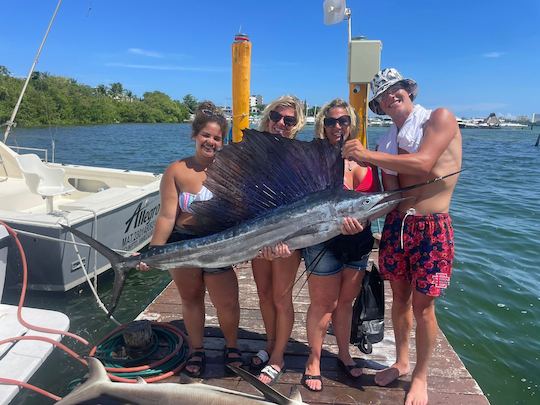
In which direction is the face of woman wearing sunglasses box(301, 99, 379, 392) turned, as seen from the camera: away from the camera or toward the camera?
toward the camera

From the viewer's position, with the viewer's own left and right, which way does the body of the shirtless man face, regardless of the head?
facing the viewer and to the left of the viewer

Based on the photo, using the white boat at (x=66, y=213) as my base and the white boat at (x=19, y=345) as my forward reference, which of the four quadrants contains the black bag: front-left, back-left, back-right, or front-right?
front-left

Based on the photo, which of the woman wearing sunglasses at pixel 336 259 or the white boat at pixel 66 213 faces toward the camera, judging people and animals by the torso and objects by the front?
the woman wearing sunglasses

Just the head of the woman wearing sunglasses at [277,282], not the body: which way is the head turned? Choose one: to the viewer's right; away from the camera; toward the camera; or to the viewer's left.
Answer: toward the camera

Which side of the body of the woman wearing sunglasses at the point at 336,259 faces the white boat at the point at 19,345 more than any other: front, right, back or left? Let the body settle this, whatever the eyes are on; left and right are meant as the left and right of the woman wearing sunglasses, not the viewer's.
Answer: right

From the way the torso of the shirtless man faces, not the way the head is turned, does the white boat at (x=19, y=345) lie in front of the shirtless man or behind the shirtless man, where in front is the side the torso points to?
in front

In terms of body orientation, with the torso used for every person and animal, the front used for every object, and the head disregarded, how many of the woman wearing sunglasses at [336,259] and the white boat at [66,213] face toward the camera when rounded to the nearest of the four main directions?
1

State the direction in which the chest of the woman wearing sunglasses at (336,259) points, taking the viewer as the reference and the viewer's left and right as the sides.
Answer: facing the viewer

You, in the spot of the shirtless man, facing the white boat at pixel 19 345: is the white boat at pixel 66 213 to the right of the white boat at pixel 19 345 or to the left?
right

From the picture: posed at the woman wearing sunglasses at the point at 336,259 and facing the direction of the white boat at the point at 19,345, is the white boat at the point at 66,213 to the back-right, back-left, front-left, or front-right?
front-right

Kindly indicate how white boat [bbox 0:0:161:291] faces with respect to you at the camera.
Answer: facing away from the viewer and to the left of the viewer

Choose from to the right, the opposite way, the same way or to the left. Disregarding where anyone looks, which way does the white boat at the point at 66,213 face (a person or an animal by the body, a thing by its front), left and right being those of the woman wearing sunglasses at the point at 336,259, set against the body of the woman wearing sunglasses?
to the right

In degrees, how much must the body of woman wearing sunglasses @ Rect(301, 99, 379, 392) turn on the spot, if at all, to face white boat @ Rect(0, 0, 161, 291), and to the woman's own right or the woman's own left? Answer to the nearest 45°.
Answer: approximately 135° to the woman's own right
